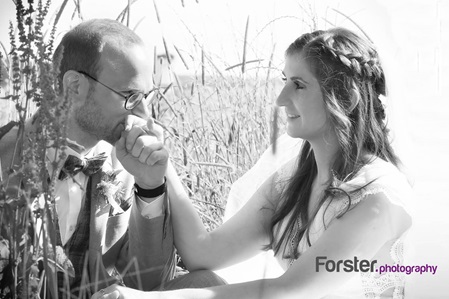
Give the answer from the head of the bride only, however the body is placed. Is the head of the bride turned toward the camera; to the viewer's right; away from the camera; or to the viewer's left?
to the viewer's left

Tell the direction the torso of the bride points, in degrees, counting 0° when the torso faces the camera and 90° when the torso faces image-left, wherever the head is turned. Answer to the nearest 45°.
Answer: approximately 45°
